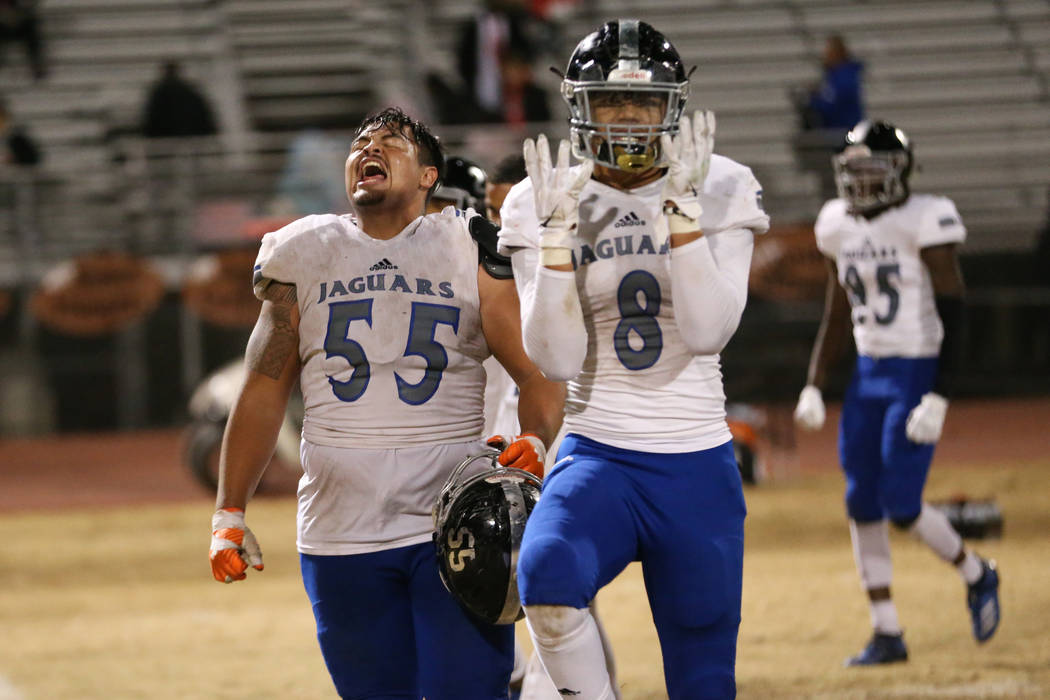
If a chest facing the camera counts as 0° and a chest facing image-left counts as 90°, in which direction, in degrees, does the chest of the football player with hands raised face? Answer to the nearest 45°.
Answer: approximately 0°

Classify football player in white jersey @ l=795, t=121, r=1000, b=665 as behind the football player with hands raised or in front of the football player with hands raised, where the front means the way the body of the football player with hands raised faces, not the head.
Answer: behind

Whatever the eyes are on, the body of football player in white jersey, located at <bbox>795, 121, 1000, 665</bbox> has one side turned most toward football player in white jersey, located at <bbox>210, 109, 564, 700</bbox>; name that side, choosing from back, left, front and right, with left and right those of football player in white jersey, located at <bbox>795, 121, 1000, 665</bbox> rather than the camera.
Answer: front

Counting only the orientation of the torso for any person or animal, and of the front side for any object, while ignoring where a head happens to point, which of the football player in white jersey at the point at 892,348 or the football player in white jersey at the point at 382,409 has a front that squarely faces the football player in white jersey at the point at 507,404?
the football player in white jersey at the point at 892,348

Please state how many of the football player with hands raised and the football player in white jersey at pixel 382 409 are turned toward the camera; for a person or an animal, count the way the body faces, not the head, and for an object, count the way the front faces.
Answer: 2

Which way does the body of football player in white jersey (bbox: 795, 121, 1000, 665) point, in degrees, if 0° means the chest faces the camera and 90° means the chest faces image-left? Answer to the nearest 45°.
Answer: approximately 45°

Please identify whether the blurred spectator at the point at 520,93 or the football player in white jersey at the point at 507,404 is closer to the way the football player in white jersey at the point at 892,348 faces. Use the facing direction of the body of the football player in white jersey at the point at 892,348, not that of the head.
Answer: the football player in white jersey

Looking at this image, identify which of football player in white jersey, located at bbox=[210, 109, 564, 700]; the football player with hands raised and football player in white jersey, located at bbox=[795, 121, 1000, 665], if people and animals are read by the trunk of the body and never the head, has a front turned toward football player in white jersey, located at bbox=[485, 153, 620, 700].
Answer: football player in white jersey, located at bbox=[795, 121, 1000, 665]

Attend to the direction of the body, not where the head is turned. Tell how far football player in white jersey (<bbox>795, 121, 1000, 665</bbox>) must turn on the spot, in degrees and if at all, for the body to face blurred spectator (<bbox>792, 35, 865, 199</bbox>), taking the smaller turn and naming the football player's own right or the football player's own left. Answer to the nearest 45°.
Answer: approximately 135° to the football player's own right

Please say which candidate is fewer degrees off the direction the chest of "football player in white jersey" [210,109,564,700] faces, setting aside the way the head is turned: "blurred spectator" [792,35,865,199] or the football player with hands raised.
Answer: the football player with hands raised

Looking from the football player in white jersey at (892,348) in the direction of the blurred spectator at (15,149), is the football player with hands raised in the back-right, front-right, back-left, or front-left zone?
back-left
